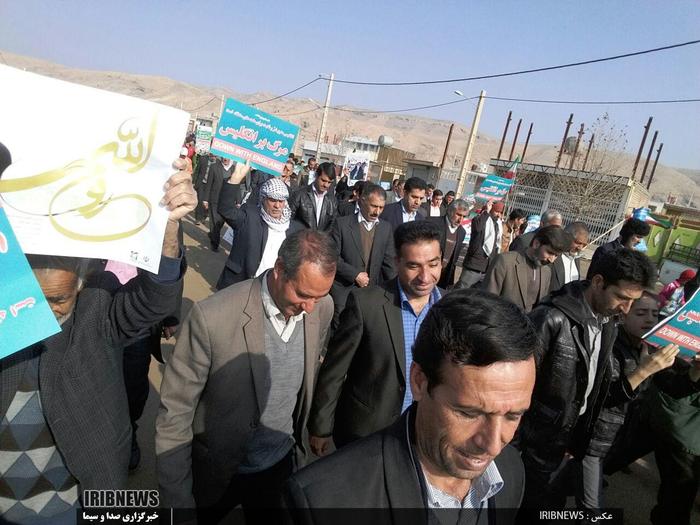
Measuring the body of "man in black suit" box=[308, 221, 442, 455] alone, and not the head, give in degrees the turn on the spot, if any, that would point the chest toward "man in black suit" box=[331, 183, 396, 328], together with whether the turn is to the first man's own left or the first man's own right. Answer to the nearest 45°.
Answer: approximately 135° to the first man's own left

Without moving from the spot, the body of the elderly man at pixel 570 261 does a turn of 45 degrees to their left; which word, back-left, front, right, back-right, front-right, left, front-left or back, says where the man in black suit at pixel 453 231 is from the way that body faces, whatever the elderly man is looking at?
back

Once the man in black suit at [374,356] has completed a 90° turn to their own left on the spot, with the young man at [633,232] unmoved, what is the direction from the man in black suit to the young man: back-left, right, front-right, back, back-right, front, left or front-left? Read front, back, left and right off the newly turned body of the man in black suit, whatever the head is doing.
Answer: front

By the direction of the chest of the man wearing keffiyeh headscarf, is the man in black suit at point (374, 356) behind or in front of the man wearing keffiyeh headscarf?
in front

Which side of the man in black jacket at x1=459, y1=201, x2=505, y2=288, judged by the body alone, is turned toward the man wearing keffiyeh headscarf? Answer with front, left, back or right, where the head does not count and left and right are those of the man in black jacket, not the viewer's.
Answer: right

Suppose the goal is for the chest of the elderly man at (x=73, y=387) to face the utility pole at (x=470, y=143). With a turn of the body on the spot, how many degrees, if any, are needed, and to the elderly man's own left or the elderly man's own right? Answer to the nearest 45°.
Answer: approximately 180°

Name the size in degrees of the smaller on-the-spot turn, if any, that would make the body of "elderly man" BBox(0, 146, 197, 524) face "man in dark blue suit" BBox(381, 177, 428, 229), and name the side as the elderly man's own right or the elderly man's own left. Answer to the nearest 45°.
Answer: approximately 180°

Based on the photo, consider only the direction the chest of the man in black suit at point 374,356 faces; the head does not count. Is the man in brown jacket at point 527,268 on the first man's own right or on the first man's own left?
on the first man's own left

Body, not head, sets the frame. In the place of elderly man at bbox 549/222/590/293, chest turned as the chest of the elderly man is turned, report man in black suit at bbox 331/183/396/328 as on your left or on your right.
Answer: on your right

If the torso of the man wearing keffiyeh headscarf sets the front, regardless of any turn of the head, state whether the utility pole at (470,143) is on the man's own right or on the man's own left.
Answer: on the man's own left

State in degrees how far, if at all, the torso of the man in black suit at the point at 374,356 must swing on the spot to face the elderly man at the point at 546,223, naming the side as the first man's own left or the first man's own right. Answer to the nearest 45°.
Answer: approximately 90° to the first man's own left

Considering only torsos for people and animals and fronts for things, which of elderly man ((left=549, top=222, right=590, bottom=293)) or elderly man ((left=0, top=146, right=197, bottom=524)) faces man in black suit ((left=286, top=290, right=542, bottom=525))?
elderly man ((left=549, top=222, right=590, bottom=293))

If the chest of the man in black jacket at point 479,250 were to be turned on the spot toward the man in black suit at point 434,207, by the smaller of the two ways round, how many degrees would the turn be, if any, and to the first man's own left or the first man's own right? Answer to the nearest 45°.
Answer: approximately 180°

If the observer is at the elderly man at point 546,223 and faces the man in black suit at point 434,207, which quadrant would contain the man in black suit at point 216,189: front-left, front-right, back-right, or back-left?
front-left
